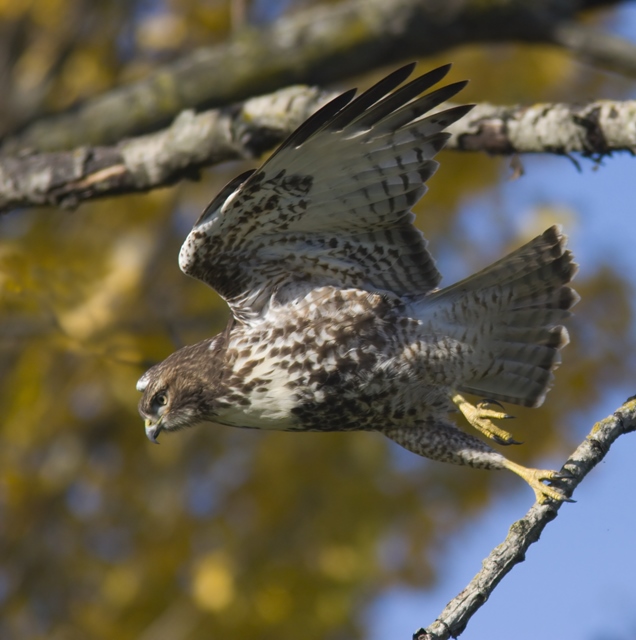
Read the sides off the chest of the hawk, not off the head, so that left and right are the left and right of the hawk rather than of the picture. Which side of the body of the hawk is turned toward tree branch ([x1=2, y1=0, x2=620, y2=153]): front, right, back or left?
right

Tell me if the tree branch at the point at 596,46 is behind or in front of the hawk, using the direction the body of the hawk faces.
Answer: behind

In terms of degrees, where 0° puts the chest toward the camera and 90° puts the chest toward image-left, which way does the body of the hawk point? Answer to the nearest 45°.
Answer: approximately 90°
